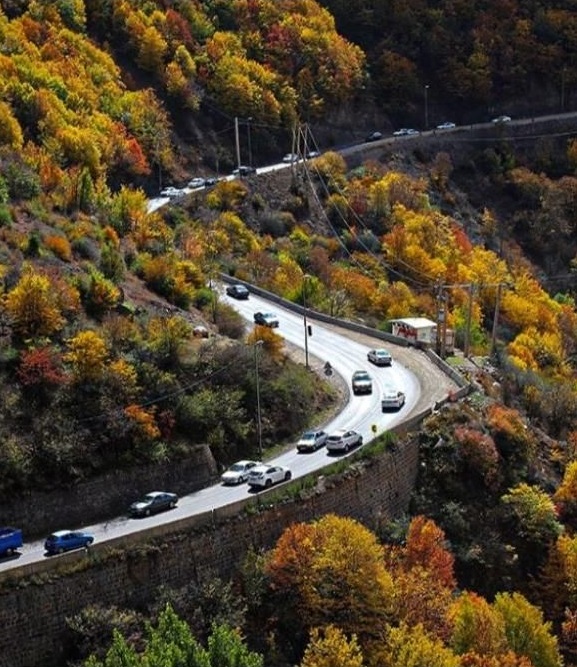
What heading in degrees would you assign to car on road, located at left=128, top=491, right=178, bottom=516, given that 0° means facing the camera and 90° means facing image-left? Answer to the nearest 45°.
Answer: approximately 45°

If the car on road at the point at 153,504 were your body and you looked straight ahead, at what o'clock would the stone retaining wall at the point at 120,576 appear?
The stone retaining wall is roughly at 11 o'clock from the car on road.

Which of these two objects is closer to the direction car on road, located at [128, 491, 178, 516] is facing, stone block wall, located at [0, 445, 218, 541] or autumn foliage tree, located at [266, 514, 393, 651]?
the stone block wall

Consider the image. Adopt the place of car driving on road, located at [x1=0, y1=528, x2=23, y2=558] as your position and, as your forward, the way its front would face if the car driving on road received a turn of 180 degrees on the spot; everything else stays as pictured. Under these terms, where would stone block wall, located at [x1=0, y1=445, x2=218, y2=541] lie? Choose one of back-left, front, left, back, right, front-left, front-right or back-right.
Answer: front

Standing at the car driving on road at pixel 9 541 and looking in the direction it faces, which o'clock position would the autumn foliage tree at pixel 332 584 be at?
The autumn foliage tree is roughly at 8 o'clock from the car driving on road.

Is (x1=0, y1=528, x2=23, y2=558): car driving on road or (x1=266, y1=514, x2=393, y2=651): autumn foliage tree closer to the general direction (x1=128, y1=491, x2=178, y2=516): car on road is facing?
the car driving on road

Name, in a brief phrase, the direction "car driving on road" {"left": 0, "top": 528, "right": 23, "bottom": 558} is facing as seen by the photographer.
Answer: facing the viewer and to the left of the viewer

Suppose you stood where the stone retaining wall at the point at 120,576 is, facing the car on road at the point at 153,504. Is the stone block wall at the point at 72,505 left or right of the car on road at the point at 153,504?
left

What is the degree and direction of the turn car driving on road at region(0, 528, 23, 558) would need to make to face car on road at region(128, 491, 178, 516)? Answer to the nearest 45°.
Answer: approximately 180°

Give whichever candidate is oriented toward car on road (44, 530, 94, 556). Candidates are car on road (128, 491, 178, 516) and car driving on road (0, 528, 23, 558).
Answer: car on road (128, 491, 178, 516)

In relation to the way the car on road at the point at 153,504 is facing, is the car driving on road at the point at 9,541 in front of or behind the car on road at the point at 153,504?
in front

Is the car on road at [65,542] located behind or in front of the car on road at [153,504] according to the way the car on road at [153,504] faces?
in front

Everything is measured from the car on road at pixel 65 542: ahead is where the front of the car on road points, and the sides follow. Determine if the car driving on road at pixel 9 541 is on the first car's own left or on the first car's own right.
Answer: on the first car's own left
